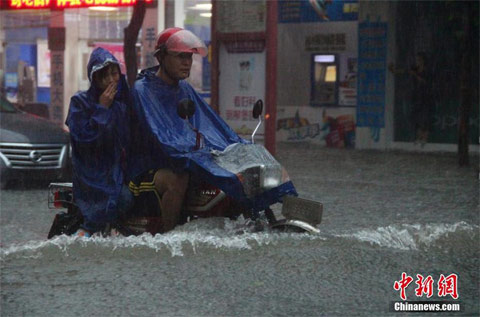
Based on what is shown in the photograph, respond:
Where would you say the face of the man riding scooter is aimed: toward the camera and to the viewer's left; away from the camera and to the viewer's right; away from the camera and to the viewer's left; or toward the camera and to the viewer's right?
toward the camera and to the viewer's right

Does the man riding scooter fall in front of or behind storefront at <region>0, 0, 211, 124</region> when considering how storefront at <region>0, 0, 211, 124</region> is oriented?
in front

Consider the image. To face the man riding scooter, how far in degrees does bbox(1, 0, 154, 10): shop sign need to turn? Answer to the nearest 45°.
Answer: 0° — it already faces them

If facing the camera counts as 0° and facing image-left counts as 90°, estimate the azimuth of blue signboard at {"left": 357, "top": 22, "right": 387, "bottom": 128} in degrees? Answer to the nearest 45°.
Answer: approximately 0°

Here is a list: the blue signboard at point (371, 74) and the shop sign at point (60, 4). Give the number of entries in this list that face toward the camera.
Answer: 2

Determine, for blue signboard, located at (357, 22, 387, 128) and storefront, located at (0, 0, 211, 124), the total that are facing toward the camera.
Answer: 2

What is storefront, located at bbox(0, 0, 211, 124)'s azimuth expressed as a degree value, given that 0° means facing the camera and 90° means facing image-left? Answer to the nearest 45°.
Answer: approximately 0°

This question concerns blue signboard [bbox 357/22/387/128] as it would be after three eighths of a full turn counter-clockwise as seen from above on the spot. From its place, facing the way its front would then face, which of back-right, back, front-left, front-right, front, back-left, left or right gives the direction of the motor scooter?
back-right

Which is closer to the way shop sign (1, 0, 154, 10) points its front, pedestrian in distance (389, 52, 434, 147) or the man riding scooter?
the man riding scooter
